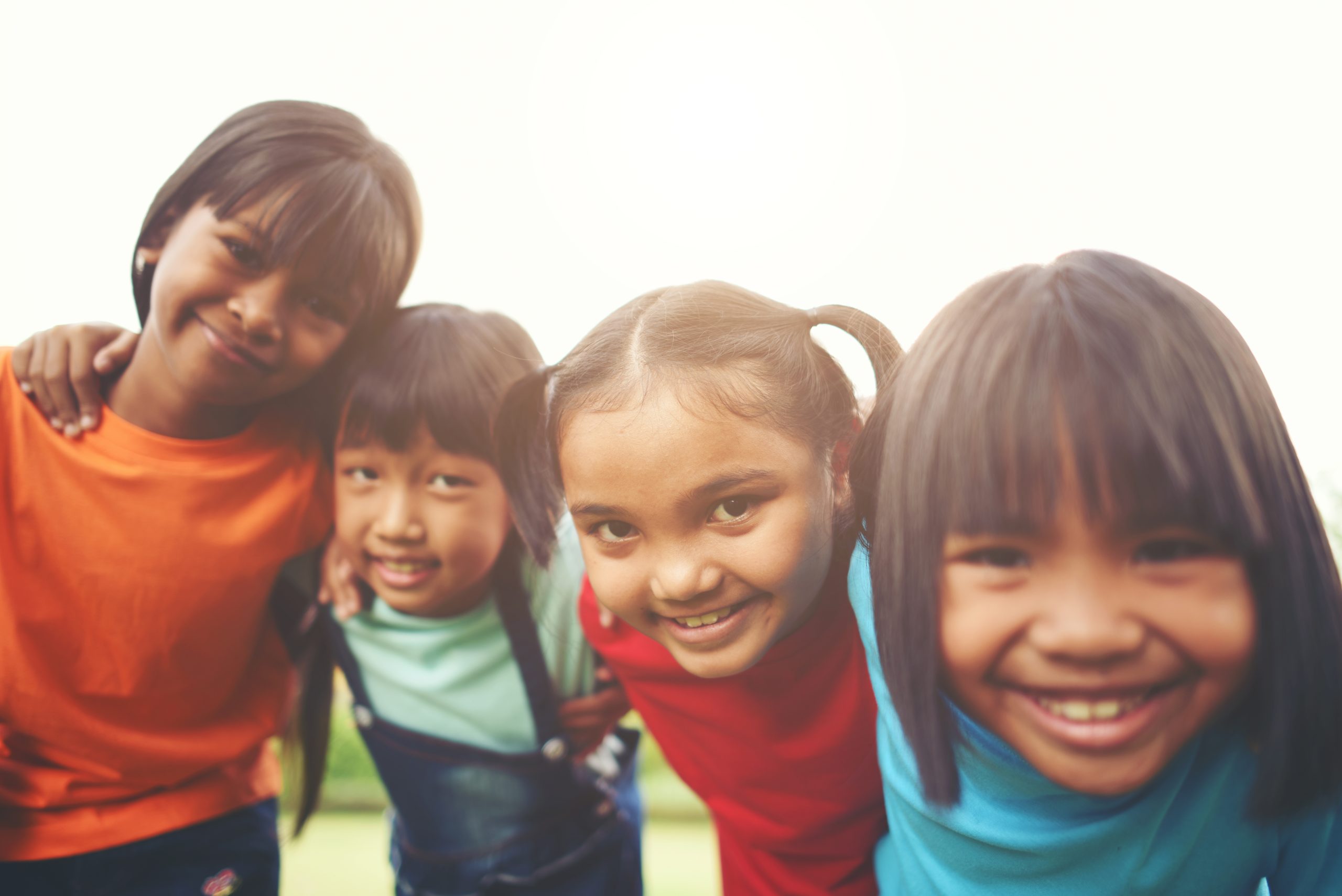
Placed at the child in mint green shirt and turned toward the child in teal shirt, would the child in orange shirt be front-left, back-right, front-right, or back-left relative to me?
back-right

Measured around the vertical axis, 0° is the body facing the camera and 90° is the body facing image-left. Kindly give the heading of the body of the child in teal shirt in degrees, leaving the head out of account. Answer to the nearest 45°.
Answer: approximately 0°

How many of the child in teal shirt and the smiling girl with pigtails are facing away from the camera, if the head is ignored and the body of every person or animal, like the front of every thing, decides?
0

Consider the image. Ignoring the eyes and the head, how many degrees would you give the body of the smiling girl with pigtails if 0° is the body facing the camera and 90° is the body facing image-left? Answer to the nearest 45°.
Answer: approximately 45°

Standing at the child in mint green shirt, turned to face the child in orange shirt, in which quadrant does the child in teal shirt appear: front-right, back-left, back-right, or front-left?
back-left
